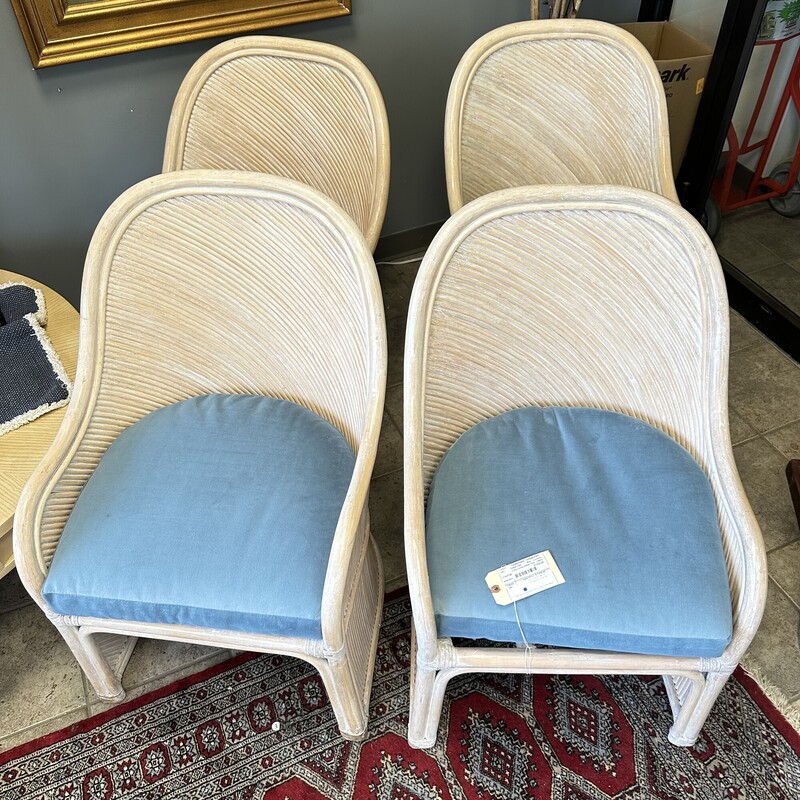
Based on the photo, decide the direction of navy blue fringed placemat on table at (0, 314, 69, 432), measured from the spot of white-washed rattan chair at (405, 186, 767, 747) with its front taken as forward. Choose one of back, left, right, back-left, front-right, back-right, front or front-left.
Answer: right

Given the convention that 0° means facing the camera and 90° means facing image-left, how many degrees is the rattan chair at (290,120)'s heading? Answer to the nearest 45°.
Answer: approximately 45°

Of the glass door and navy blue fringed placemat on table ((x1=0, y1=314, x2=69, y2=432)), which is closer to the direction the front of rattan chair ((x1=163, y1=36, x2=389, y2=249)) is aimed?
the navy blue fringed placemat on table

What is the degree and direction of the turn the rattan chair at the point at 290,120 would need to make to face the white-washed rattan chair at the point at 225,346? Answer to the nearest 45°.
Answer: approximately 45° to its left

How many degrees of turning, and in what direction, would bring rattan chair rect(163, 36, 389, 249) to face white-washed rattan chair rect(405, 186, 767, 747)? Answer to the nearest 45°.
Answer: approximately 90° to its left

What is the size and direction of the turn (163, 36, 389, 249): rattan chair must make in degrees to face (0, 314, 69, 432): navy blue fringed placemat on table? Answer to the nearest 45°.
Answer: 0° — it already faces it

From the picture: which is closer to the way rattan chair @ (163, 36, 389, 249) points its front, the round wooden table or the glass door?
the round wooden table

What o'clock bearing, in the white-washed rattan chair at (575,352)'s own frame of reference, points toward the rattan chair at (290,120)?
The rattan chair is roughly at 4 o'clock from the white-washed rattan chair.

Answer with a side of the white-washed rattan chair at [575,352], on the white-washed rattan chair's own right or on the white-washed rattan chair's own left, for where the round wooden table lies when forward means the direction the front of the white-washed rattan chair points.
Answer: on the white-washed rattan chair's own right

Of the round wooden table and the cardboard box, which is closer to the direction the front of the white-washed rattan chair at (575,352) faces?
the round wooden table

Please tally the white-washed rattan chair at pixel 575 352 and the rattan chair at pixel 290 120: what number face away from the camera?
0

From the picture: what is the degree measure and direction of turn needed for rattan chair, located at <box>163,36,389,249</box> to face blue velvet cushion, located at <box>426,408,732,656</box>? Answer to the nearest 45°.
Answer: approximately 45° to its left

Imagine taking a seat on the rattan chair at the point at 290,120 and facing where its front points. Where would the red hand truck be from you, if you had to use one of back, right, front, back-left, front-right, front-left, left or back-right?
back-left

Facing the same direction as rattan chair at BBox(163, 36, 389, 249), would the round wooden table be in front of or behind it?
in front

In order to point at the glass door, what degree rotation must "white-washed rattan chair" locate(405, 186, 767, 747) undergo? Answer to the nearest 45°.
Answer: approximately 180°

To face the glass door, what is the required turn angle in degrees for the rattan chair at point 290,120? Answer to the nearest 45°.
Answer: approximately 135° to its left

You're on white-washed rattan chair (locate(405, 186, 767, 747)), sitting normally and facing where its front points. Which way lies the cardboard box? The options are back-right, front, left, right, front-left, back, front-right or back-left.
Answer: back
